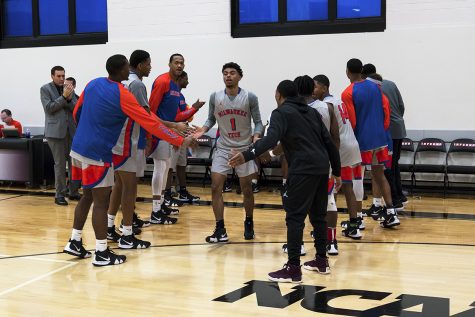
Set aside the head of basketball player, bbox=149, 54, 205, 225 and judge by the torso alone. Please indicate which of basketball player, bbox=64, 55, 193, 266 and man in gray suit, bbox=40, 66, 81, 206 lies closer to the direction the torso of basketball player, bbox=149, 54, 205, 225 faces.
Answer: the basketball player

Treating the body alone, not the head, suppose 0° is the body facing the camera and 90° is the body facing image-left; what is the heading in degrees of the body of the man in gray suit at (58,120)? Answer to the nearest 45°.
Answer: approximately 315°

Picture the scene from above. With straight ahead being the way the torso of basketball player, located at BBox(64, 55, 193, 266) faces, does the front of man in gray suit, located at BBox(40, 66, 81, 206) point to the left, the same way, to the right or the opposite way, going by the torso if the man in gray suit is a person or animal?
to the right

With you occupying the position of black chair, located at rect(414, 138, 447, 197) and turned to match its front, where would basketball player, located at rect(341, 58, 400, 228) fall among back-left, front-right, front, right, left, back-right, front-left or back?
front

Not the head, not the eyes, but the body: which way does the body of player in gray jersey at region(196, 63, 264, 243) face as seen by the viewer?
toward the camera

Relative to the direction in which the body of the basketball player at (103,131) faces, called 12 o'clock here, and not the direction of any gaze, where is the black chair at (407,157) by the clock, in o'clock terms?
The black chair is roughly at 12 o'clock from the basketball player.

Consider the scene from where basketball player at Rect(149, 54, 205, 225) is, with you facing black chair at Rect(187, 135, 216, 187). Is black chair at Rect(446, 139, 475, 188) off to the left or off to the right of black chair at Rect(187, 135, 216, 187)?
right

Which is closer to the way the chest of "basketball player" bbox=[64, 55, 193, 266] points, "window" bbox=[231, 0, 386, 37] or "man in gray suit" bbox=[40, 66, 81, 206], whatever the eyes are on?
the window

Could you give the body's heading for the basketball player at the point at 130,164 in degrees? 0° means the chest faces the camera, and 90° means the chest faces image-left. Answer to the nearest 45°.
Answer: approximately 270°

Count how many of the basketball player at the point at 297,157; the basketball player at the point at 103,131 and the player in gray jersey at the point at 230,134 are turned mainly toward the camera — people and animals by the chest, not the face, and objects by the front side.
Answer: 1

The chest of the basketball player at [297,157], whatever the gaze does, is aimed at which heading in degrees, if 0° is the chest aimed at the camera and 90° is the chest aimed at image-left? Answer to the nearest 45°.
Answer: approximately 135°

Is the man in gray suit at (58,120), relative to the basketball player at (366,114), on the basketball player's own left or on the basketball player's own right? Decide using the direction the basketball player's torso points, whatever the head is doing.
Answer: on the basketball player's own left
